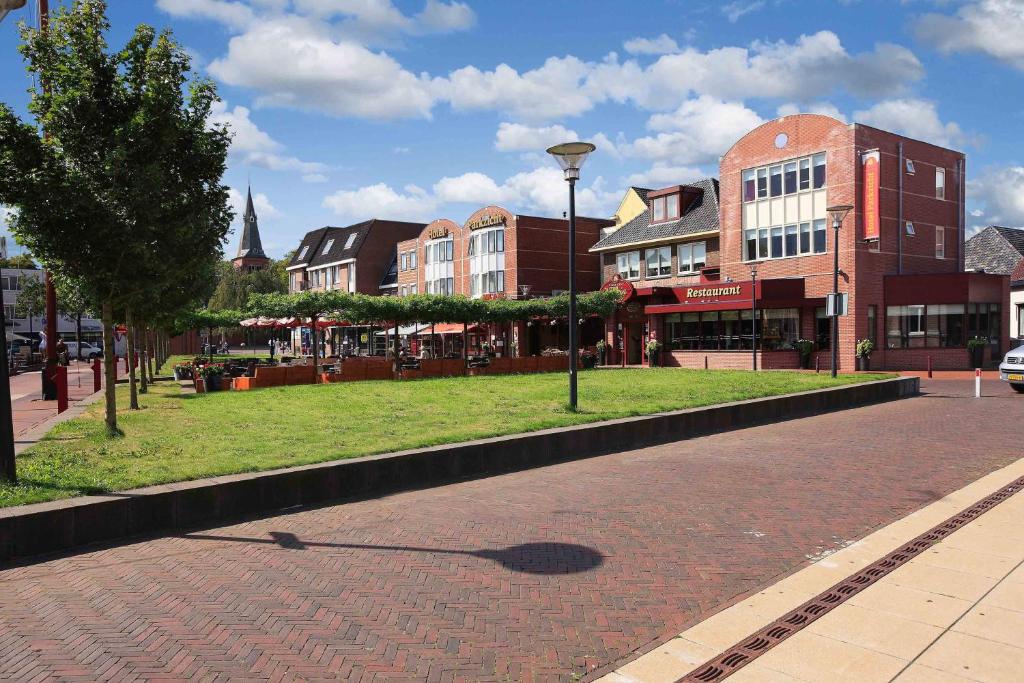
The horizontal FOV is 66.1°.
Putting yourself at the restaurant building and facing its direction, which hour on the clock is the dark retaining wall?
The dark retaining wall is roughly at 11 o'clock from the restaurant building.

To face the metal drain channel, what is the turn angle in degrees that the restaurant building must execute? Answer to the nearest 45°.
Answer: approximately 45° to its left

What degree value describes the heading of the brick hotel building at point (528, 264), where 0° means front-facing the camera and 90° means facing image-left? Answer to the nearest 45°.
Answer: approximately 45°

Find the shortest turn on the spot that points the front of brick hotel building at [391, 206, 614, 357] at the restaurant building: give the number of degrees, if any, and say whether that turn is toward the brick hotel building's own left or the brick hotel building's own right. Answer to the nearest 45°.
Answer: approximately 90° to the brick hotel building's own left

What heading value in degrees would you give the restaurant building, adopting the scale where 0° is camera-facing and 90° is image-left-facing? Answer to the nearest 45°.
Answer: approximately 45°

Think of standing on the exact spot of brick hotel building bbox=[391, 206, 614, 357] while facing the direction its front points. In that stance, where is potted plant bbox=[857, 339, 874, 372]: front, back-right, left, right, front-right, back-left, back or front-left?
left
